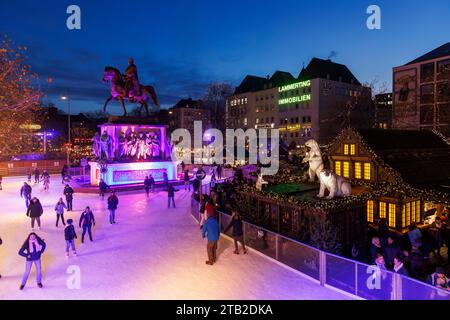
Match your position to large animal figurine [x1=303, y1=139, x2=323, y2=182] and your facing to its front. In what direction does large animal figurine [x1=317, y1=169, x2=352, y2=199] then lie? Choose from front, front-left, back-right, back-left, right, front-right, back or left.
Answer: back-left

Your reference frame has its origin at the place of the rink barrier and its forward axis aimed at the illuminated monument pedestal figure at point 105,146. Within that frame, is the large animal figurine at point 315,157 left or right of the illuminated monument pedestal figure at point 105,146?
right

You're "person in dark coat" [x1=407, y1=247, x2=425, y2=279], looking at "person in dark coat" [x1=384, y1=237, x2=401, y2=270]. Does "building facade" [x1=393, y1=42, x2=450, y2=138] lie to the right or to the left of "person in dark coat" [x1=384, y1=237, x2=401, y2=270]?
right

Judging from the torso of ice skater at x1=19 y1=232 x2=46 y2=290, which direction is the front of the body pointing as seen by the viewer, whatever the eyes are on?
toward the camera

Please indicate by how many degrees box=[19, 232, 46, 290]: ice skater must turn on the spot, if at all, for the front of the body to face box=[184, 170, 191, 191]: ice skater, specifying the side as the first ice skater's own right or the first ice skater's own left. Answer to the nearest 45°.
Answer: approximately 135° to the first ice skater's own left

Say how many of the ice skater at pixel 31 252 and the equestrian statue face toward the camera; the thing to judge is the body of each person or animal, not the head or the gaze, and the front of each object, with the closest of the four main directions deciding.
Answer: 1

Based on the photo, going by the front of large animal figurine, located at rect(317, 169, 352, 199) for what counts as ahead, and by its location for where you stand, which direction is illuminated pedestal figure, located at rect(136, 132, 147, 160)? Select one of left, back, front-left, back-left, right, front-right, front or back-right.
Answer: right
